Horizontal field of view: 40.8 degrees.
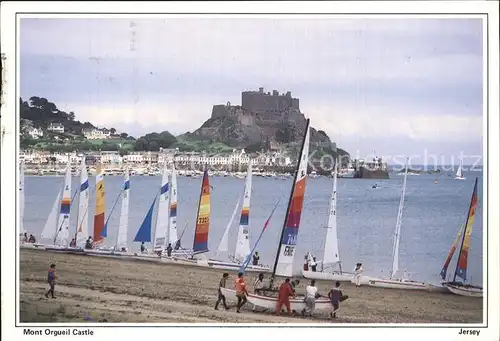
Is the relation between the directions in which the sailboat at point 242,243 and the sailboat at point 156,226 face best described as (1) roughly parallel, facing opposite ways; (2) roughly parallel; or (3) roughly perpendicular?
roughly parallel
